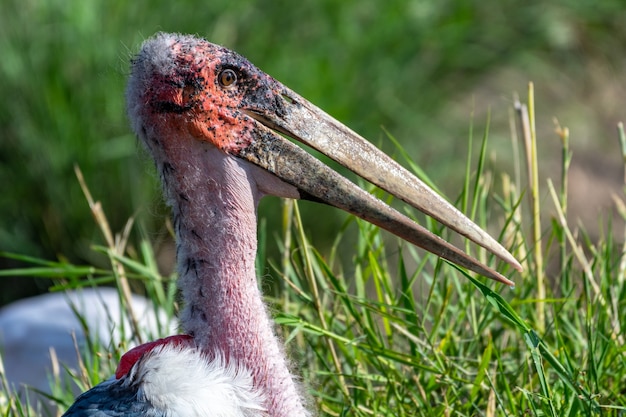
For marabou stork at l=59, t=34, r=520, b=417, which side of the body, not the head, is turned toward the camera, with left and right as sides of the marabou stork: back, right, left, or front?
right
